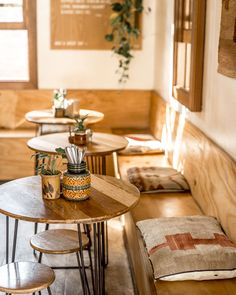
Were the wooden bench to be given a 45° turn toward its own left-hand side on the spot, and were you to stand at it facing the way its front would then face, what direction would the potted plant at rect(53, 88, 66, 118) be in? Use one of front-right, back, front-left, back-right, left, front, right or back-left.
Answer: right

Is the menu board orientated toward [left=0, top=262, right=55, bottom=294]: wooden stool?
yes

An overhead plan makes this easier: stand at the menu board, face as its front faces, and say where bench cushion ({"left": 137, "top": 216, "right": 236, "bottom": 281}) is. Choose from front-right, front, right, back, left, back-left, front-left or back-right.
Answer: front

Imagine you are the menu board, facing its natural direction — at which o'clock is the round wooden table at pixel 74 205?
The round wooden table is roughly at 12 o'clock from the menu board.

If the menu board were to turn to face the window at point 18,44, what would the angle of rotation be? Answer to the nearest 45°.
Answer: approximately 90° to its right

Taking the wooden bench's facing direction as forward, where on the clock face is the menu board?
The menu board is roughly at 2 o'clock from the wooden bench.

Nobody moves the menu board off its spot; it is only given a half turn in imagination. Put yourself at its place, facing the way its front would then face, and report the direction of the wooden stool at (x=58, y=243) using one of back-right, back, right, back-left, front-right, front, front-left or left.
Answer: back

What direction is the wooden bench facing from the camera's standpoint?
to the viewer's left

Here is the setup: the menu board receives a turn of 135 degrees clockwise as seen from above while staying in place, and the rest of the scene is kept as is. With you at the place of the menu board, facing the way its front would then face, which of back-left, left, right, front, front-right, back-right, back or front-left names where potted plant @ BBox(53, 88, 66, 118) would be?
back-left

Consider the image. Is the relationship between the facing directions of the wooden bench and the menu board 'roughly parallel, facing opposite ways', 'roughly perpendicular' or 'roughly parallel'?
roughly perpendicular

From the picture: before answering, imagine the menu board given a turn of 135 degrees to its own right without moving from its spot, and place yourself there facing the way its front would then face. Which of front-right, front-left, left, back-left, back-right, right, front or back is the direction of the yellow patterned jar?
back-left

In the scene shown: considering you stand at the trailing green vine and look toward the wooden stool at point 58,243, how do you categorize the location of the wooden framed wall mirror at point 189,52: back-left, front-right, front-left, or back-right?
front-left

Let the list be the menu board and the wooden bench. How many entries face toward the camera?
1

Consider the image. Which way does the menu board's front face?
toward the camera

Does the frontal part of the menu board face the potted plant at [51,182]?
yes

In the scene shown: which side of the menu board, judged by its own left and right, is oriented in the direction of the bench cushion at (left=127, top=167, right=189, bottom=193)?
front

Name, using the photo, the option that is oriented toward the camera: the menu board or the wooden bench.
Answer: the menu board

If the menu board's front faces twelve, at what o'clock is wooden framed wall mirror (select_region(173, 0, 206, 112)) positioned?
The wooden framed wall mirror is roughly at 11 o'clock from the menu board.
